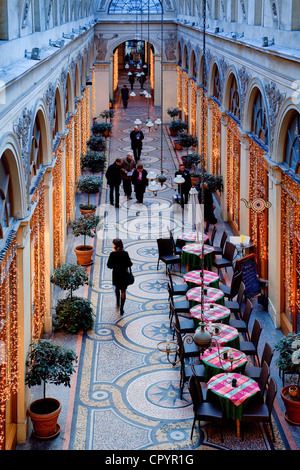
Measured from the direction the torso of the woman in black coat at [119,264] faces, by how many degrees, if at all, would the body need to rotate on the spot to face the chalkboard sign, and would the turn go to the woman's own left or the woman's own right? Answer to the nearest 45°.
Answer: approximately 90° to the woman's own right

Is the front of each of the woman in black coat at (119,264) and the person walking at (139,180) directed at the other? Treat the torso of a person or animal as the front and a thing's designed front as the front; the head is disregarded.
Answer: yes

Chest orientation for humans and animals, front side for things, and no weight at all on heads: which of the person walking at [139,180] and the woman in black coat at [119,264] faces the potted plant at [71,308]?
the person walking

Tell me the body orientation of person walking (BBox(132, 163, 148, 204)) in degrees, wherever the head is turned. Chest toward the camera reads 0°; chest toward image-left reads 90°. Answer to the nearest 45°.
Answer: approximately 0°

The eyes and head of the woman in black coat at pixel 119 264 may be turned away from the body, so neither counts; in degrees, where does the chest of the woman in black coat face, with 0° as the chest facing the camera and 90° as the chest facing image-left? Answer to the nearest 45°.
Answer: approximately 180°

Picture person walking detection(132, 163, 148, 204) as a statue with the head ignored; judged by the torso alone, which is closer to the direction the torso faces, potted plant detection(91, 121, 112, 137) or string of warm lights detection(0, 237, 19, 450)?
the string of warm lights

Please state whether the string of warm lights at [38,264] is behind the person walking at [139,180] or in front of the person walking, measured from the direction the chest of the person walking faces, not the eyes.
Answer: in front

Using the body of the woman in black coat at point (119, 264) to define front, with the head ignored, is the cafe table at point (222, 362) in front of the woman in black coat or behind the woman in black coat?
behind

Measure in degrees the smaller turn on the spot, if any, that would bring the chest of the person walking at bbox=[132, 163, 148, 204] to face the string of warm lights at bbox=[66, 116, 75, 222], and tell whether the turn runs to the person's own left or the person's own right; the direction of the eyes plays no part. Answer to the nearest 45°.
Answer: approximately 45° to the person's own right

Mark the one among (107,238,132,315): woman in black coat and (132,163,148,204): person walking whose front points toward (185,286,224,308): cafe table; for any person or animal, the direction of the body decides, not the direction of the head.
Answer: the person walking

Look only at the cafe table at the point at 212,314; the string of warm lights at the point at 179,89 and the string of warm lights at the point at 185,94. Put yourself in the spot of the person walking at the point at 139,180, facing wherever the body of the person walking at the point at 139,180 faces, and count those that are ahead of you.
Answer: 1

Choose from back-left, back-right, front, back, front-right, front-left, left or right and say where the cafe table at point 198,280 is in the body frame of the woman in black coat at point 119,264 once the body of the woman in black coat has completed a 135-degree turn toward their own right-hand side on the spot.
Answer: front-left

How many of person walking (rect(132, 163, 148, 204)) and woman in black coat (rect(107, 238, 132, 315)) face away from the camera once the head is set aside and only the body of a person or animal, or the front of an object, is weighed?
1

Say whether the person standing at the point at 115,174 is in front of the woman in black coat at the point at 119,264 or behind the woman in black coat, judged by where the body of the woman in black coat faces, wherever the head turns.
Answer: in front
